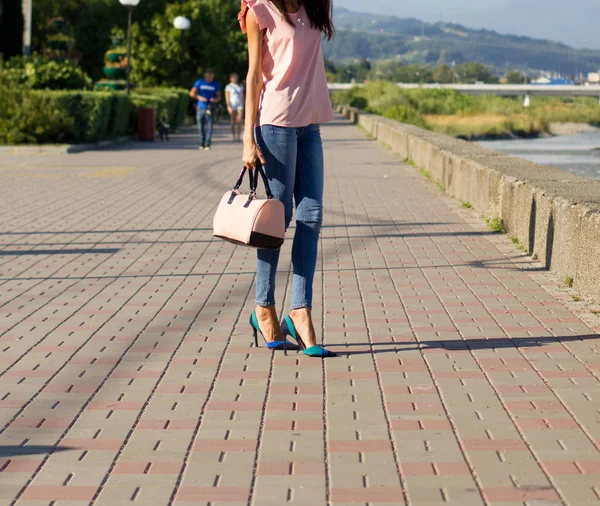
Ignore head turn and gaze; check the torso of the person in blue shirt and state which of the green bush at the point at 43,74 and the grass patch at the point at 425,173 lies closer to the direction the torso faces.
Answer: the grass patch

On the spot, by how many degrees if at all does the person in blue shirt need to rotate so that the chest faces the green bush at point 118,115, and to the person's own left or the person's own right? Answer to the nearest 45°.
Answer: approximately 135° to the person's own right

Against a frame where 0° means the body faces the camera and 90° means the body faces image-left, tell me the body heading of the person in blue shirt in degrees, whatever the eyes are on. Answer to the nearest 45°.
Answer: approximately 0°

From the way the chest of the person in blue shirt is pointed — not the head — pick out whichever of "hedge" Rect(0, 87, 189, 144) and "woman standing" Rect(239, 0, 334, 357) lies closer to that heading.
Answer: the woman standing

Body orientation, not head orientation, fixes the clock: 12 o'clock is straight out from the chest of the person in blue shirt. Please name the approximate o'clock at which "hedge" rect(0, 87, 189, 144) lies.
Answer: The hedge is roughly at 3 o'clock from the person in blue shirt.

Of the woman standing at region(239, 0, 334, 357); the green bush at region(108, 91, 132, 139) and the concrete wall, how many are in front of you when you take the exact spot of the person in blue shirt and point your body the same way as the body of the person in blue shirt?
2
